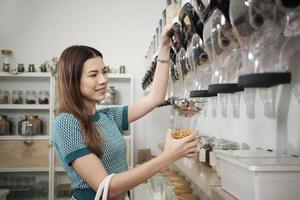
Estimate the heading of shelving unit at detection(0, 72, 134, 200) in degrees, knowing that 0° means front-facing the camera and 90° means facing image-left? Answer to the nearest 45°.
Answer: approximately 0°

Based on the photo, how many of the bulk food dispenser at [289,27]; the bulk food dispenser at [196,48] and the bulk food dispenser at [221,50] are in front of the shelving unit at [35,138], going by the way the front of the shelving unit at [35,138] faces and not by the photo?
3

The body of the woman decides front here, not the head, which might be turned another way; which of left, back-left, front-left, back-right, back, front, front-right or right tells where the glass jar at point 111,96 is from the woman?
back-left

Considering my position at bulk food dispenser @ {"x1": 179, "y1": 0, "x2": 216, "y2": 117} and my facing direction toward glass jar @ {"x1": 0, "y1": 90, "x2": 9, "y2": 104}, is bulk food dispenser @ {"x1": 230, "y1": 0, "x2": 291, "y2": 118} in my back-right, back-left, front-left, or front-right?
back-left

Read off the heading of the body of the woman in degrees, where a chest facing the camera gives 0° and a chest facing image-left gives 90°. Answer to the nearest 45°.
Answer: approximately 315°

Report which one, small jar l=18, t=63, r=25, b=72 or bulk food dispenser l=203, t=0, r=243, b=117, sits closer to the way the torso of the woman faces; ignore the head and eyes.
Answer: the bulk food dispenser
